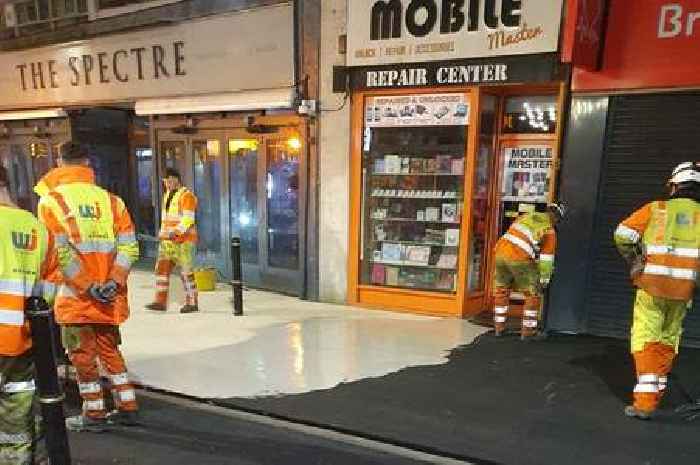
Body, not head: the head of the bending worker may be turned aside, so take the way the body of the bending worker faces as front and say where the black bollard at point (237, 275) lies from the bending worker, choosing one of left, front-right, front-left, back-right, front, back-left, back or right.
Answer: back-left

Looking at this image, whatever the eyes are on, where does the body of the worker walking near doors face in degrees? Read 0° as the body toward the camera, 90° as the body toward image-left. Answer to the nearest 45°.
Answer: approximately 45°

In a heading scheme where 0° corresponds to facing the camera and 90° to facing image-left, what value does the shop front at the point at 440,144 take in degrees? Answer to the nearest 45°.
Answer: approximately 45°

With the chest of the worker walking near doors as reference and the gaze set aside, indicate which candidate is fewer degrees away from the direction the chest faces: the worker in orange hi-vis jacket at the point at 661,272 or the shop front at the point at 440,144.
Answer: the worker in orange hi-vis jacket

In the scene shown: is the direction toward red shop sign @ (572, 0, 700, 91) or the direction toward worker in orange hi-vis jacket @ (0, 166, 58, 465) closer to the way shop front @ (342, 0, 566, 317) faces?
the worker in orange hi-vis jacket

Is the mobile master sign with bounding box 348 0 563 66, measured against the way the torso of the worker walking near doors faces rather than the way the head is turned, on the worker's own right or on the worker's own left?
on the worker's own left

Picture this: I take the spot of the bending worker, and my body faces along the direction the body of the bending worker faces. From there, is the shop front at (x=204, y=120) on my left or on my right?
on my left

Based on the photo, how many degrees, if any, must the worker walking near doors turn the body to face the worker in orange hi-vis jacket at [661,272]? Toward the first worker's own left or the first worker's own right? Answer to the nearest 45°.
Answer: approximately 90° to the first worker's own left

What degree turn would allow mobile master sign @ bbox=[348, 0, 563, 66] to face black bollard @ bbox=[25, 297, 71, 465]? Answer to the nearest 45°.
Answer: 0° — it already faces it

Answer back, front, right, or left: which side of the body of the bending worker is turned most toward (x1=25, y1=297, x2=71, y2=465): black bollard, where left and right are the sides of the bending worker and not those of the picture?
back
